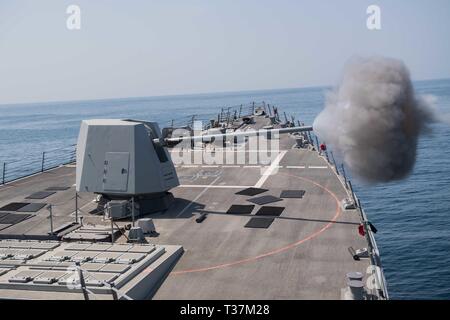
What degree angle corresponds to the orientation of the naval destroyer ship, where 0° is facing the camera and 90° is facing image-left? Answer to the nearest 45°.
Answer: approximately 180°
